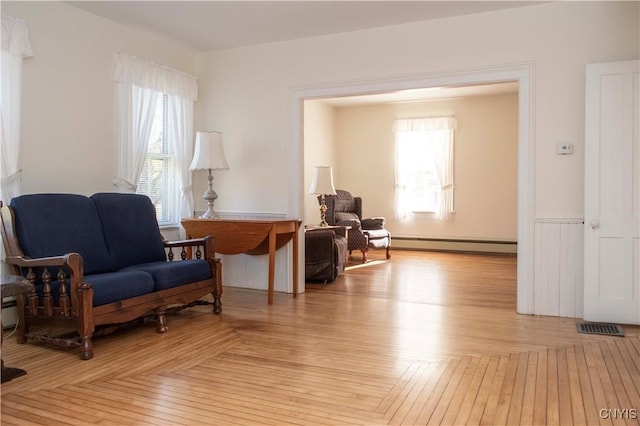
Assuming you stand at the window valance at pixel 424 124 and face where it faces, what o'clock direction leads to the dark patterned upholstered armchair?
The dark patterned upholstered armchair is roughly at 1 o'clock from the window valance.

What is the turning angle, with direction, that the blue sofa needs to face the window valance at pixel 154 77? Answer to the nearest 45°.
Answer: approximately 135° to its left

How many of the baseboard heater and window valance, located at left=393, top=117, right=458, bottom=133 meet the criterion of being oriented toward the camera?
2

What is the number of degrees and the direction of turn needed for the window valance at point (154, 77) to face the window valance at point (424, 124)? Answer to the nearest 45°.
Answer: approximately 90° to its left
